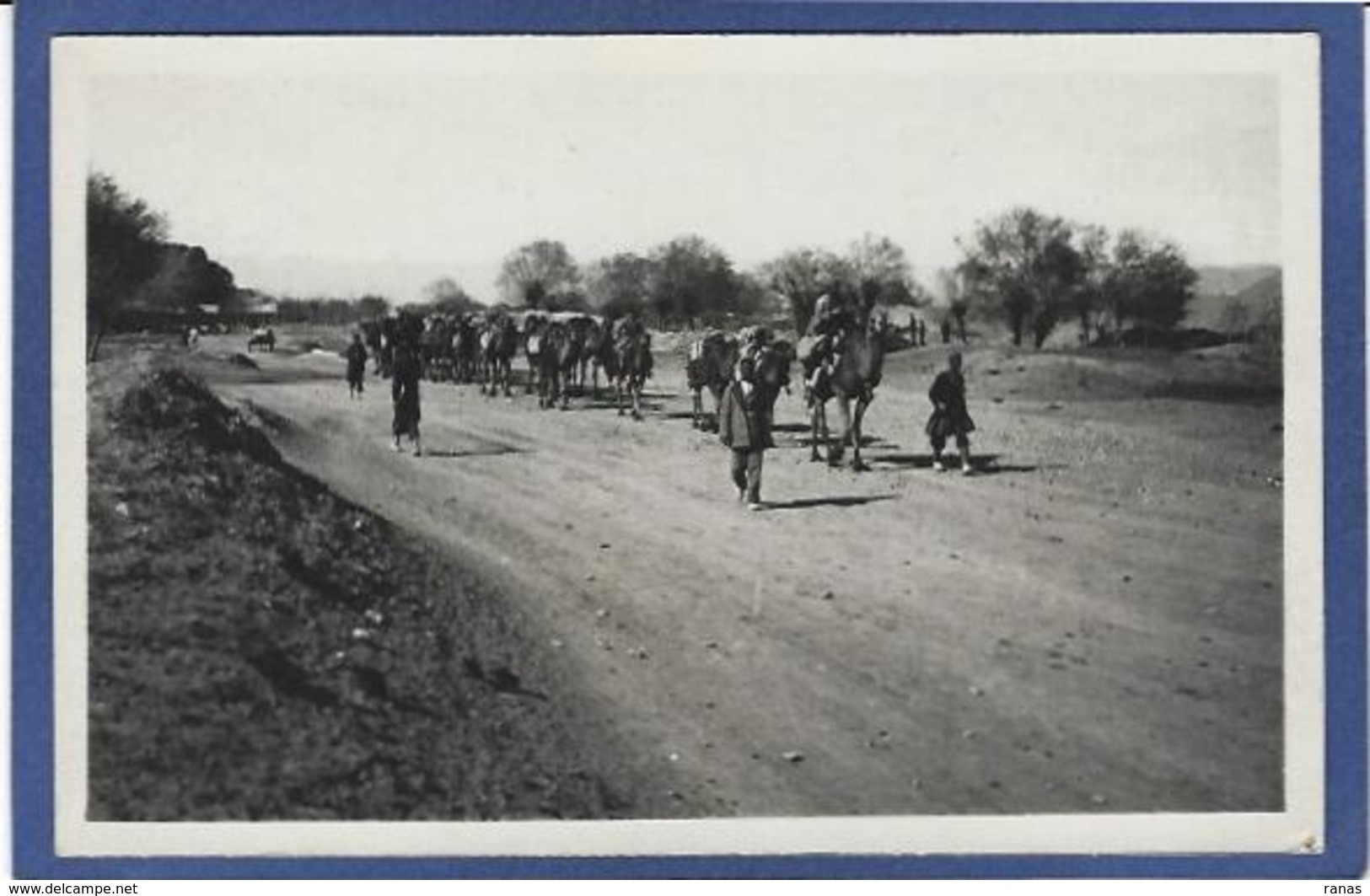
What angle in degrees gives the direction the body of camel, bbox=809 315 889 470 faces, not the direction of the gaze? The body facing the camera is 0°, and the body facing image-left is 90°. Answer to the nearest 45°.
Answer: approximately 315°
